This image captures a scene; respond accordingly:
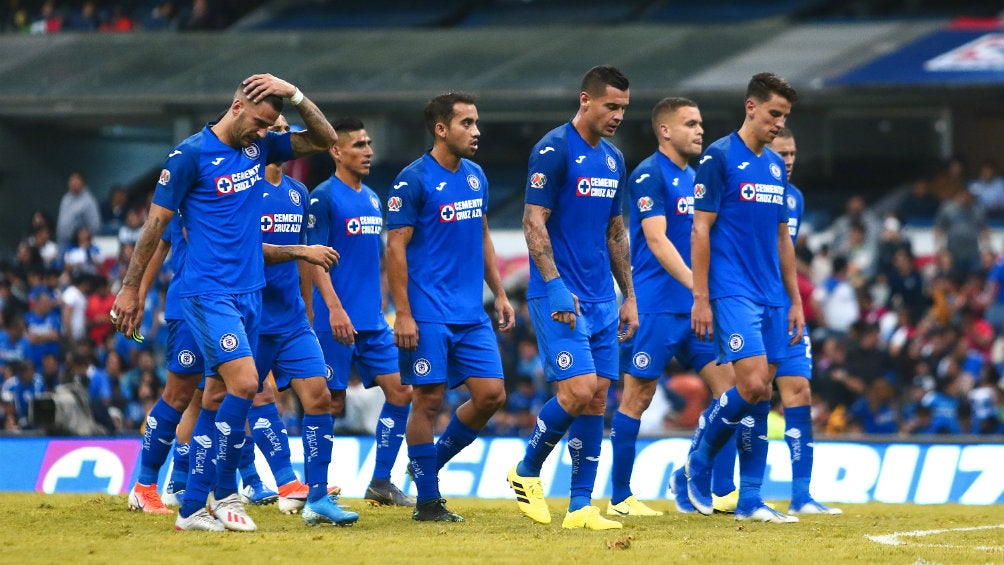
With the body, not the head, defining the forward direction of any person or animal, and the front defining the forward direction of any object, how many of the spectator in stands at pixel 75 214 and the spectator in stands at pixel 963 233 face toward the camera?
2

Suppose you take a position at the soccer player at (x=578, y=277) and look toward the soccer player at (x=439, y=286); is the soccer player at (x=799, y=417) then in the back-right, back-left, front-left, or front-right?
back-right

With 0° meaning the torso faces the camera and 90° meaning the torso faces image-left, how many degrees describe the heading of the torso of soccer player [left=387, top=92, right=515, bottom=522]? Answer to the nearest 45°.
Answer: approximately 315°

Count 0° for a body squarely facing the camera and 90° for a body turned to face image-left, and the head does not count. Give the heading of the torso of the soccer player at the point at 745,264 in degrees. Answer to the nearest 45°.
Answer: approximately 315°

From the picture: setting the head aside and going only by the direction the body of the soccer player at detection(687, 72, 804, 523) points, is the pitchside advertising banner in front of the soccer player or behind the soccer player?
behind

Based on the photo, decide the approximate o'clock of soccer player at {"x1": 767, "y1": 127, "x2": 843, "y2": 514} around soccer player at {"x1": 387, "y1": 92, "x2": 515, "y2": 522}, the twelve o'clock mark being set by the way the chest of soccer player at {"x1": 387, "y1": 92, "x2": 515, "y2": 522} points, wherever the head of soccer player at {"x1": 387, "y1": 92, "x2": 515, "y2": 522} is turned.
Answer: soccer player at {"x1": 767, "y1": 127, "x2": 843, "y2": 514} is roughly at 10 o'clock from soccer player at {"x1": 387, "y1": 92, "x2": 515, "y2": 522}.

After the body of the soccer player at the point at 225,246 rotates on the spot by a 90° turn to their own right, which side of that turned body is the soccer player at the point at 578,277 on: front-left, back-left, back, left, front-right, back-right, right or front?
back-left

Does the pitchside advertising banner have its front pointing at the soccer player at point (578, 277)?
yes

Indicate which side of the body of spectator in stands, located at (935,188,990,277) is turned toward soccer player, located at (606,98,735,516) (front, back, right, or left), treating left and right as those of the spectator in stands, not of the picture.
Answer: front

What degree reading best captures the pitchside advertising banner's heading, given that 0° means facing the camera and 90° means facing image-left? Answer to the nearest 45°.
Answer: approximately 0°

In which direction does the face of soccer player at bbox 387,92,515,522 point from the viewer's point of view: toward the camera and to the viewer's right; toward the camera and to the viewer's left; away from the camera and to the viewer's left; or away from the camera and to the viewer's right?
toward the camera and to the viewer's right

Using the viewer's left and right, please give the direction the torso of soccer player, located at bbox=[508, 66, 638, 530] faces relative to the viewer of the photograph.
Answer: facing the viewer and to the right of the viewer

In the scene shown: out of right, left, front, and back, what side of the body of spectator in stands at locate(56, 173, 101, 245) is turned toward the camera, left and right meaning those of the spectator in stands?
front
